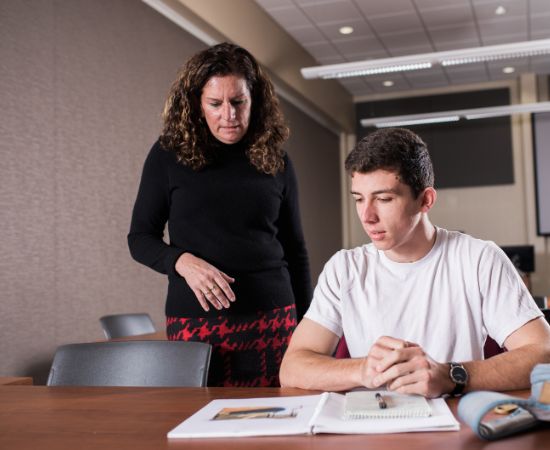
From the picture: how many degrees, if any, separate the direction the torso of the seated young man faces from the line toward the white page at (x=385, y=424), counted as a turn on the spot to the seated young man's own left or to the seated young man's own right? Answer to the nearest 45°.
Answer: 0° — they already face it

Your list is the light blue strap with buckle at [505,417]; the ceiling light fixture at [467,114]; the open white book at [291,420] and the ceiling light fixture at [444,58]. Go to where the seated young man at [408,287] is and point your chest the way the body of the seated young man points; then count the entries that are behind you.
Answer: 2

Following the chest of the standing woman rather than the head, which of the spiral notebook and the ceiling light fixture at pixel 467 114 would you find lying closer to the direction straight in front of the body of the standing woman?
the spiral notebook

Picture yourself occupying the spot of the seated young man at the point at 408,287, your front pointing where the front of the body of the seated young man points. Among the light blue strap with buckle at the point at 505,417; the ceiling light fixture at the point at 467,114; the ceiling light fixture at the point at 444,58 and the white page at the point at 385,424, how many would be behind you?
2

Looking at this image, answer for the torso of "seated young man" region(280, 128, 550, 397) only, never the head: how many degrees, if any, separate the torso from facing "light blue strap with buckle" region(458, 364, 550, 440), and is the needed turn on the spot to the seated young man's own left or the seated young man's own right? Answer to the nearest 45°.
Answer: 0° — they already face it

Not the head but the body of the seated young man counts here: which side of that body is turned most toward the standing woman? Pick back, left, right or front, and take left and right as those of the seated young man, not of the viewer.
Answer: right

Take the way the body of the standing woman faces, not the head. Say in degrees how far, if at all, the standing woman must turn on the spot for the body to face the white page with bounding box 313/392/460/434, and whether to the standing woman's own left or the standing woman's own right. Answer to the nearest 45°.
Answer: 0° — they already face it

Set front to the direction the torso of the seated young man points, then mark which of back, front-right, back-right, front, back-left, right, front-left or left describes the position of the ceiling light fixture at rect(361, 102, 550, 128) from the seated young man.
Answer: back

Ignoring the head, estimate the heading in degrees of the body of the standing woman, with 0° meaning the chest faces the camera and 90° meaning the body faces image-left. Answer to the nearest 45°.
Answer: approximately 0°
